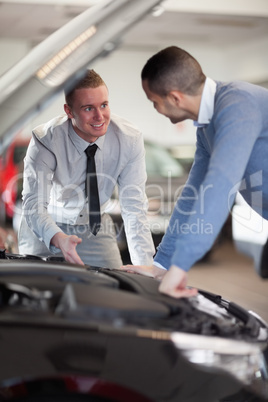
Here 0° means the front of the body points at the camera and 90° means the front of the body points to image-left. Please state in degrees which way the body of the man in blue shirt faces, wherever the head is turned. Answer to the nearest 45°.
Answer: approximately 90°

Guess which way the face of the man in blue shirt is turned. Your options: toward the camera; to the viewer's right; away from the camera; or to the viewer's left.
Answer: to the viewer's left

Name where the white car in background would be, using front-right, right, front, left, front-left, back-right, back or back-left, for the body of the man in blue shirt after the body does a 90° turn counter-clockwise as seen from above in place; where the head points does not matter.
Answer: back

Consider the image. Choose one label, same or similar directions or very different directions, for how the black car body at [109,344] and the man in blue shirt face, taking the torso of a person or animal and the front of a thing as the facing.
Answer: very different directions

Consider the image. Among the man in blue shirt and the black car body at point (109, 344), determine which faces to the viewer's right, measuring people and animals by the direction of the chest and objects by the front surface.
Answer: the black car body

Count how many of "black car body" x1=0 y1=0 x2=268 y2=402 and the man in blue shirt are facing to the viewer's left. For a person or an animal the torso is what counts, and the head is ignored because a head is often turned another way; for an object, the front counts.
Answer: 1

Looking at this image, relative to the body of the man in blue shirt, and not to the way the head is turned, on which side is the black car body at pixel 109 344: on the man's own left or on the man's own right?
on the man's own left
